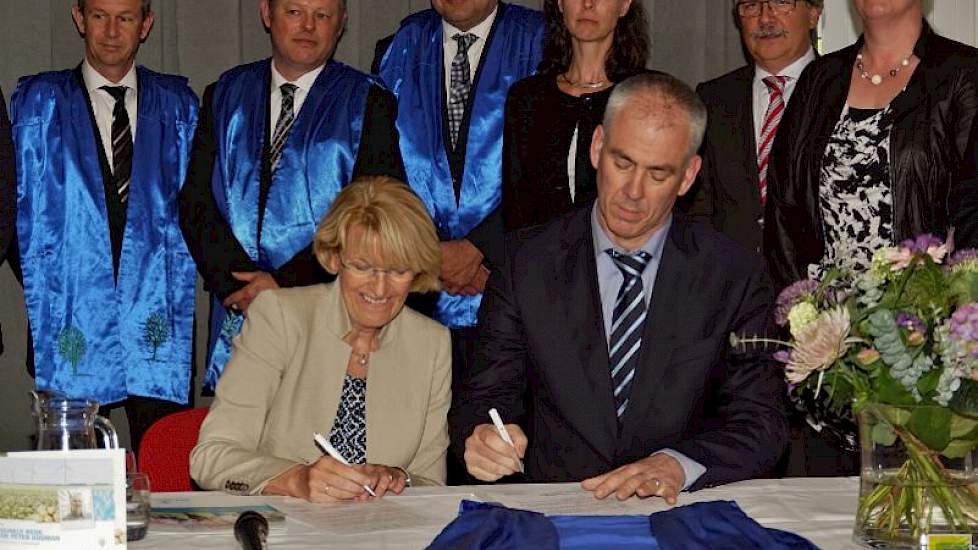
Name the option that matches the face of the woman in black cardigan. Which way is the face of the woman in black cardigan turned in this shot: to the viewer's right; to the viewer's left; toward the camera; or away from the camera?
toward the camera

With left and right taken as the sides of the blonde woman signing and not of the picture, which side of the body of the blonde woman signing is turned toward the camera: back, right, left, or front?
front

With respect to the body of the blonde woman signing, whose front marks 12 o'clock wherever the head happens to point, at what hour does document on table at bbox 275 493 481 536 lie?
The document on table is roughly at 12 o'clock from the blonde woman signing.

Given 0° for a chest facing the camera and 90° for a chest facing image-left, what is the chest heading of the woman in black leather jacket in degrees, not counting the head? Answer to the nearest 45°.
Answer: approximately 45°

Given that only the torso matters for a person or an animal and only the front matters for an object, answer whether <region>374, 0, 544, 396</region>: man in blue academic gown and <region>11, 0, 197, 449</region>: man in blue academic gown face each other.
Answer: no

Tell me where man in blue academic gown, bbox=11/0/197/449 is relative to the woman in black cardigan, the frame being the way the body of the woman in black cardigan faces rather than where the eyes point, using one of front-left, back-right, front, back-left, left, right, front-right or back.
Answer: right

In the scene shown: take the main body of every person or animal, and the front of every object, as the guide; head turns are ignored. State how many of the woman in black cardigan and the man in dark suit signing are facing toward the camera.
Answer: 2

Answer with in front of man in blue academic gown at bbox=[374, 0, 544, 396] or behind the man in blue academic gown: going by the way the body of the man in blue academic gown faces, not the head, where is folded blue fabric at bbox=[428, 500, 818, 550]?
in front

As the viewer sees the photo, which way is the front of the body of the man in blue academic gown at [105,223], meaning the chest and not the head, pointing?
toward the camera

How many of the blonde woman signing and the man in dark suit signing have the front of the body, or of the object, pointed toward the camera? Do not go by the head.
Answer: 2

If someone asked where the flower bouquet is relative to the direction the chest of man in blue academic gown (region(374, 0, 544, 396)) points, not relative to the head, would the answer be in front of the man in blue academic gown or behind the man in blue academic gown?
in front

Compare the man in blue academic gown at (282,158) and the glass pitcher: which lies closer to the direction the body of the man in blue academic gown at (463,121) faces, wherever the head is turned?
the glass pitcher

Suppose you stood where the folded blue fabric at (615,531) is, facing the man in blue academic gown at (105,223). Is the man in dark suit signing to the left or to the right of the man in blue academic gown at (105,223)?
right

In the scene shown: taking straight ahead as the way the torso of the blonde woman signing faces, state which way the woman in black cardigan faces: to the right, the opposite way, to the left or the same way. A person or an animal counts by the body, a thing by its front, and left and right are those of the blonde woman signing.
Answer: the same way

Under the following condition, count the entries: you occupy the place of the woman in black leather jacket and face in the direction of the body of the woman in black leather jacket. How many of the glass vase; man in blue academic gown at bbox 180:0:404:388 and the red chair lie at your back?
0

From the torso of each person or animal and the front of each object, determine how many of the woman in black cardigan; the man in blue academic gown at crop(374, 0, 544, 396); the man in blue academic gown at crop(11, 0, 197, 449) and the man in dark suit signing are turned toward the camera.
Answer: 4

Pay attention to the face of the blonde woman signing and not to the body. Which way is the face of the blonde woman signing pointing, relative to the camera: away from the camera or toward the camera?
toward the camera

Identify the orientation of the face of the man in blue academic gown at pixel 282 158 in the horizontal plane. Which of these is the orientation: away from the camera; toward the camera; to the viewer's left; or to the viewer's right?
toward the camera

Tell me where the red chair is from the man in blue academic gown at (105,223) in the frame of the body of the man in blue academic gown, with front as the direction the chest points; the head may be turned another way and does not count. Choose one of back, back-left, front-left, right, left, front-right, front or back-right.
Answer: front

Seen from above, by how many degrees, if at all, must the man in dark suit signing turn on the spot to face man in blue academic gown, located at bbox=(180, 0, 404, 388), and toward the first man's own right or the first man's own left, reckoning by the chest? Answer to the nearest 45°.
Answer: approximately 135° to the first man's own right
